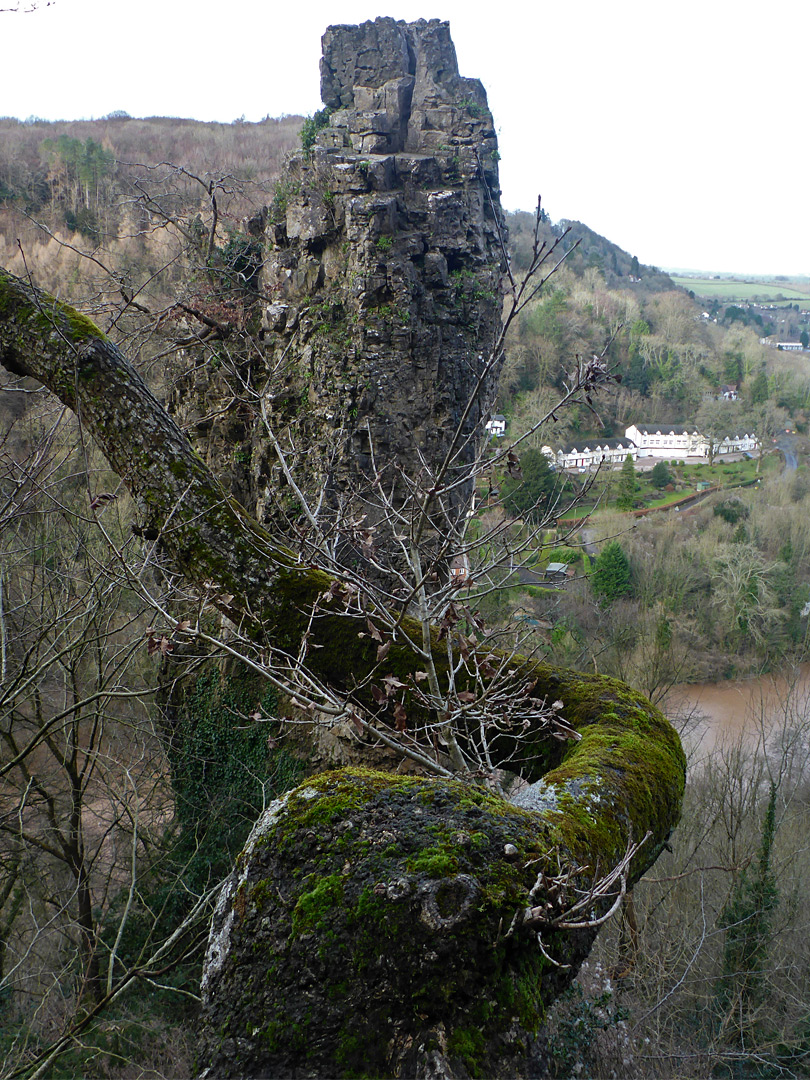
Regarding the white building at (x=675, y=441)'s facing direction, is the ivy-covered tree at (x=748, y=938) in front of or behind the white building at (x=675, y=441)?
in front

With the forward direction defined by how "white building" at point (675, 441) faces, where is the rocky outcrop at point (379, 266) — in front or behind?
in front

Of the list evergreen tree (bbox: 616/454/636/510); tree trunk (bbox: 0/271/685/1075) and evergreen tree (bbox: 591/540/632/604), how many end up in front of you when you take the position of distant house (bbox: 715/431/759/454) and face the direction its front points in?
3

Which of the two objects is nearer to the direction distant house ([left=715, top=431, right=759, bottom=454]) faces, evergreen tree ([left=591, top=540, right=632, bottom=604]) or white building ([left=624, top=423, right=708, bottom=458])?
the evergreen tree

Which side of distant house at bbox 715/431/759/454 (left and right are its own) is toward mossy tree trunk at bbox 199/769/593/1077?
front

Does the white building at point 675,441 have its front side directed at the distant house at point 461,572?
yes

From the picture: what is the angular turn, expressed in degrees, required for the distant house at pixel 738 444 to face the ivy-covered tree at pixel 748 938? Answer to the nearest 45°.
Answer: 0° — it already faces it

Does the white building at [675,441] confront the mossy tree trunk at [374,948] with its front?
yes

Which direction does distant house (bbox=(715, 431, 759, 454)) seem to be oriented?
toward the camera

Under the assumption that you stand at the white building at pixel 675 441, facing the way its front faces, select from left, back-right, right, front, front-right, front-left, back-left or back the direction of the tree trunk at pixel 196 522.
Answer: front
